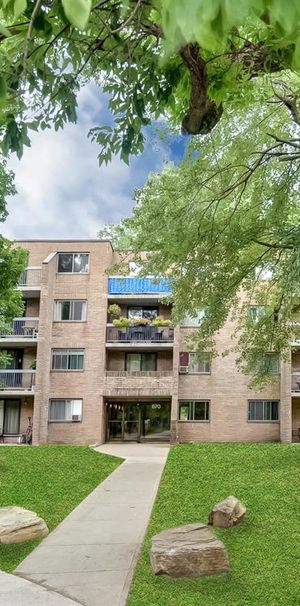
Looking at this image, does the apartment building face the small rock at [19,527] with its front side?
yes

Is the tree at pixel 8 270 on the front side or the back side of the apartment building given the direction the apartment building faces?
on the front side

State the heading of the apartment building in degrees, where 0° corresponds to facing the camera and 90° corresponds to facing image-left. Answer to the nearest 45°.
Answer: approximately 0°

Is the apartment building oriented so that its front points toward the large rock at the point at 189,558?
yes

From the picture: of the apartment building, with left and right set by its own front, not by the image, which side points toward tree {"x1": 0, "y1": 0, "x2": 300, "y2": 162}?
front

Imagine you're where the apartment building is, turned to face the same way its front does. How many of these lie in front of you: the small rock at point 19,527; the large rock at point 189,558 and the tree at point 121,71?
3

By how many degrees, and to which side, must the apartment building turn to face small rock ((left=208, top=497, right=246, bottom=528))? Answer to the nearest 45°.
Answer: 0° — it already faces it
